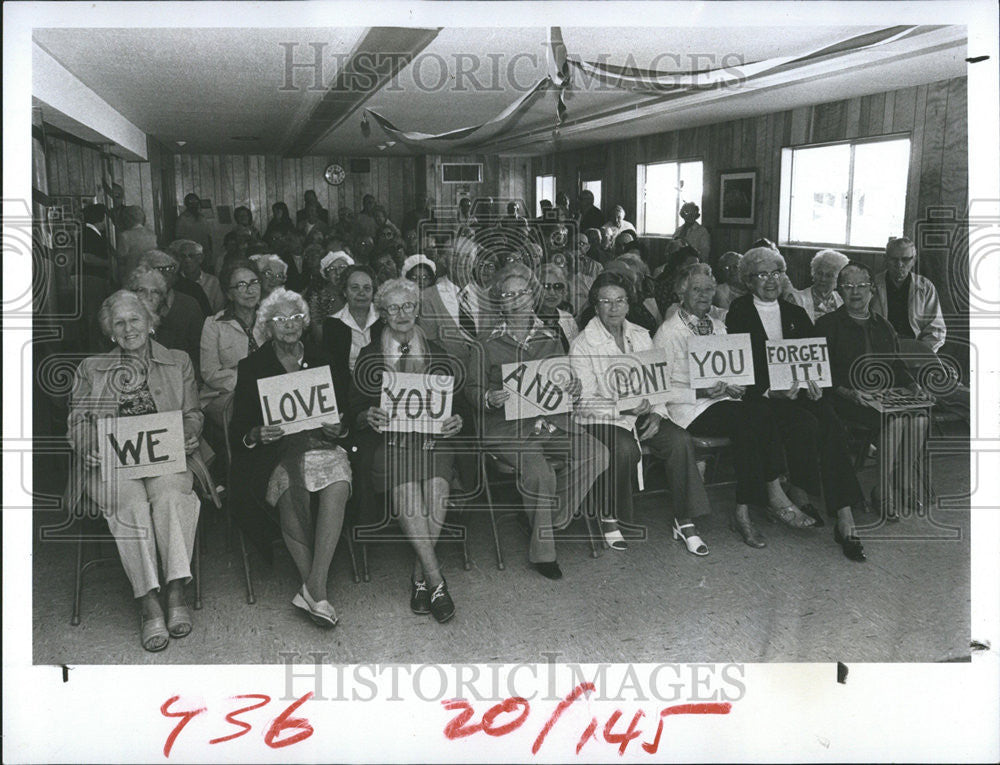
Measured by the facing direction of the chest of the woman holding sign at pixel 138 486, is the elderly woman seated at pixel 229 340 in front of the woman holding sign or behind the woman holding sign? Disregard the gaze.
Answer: behind

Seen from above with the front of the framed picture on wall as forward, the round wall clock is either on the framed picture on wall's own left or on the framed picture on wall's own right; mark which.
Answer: on the framed picture on wall's own right

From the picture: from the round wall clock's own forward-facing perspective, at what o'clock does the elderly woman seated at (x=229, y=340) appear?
The elderly woman seated is roughly at 12 o'clock from the round wall clock.

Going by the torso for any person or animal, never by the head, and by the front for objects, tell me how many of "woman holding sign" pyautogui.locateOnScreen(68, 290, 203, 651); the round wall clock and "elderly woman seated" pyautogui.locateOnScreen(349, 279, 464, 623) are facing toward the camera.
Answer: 3

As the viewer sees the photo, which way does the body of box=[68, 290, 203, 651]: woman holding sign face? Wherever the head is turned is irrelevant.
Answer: toward the camera

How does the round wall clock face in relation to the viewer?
toward the camera

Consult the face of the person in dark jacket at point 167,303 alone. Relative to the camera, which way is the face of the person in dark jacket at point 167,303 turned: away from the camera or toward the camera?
toward the camera

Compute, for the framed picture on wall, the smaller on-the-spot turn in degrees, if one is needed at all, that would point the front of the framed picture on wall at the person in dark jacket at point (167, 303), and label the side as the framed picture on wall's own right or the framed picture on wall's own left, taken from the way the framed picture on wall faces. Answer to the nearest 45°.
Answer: approximately 45° to the framed picture on wall's own left

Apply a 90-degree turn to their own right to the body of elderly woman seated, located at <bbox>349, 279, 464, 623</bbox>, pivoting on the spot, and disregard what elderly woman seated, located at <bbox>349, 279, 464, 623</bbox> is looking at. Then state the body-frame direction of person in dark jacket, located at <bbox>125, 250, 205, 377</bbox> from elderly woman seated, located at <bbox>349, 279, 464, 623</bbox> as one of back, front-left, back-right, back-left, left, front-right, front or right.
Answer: front-right

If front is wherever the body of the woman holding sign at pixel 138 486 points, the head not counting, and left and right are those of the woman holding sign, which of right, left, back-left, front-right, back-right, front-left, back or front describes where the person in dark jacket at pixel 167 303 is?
back

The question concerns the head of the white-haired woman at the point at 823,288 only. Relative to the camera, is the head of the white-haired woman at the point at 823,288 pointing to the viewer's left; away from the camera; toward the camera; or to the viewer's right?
toward the camera

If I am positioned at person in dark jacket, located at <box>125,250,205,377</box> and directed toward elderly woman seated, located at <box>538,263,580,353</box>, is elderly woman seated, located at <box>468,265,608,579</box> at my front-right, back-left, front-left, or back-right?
front-right

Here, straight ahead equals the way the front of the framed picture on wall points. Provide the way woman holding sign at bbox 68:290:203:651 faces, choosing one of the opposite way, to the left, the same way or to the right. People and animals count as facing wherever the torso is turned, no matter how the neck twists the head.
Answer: to the left

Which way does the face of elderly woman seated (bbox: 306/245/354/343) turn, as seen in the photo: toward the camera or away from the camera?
toward the camera

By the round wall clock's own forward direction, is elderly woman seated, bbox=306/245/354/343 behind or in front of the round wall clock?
in front

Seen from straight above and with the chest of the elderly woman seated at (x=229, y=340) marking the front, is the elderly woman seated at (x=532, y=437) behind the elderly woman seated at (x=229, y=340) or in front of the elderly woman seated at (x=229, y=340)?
in front

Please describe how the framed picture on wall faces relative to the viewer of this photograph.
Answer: facing the viewer and to the left of the viewer

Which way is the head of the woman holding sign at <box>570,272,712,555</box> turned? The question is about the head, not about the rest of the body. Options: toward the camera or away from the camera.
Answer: toward the camera
